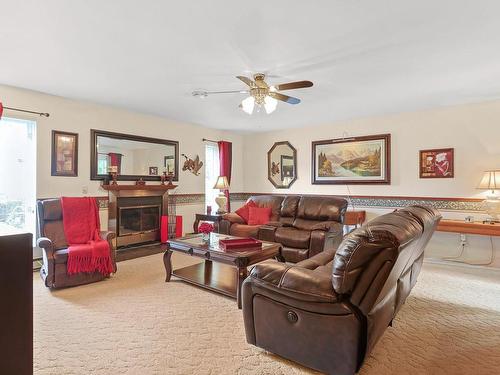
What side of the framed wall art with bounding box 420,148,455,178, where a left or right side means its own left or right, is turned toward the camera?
front

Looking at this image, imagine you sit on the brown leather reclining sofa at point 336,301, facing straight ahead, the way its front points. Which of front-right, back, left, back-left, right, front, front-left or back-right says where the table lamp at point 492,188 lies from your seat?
right

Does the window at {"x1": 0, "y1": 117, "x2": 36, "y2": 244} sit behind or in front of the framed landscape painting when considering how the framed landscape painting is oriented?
in front

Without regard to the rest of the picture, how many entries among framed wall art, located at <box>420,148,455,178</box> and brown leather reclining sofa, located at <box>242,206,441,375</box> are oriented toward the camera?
1

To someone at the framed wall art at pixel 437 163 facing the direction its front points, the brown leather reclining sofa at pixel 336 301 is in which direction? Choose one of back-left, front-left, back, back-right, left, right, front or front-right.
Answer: front

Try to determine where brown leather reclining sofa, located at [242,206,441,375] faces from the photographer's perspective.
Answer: facing away from the viewer and to the left of the viewer

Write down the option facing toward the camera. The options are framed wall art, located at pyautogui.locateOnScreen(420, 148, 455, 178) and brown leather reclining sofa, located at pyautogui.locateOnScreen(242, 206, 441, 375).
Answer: the framed wall art

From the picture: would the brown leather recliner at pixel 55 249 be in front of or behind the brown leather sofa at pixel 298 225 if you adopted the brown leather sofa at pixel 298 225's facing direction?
in front

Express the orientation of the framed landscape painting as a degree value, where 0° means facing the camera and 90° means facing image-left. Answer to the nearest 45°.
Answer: approximately 45°

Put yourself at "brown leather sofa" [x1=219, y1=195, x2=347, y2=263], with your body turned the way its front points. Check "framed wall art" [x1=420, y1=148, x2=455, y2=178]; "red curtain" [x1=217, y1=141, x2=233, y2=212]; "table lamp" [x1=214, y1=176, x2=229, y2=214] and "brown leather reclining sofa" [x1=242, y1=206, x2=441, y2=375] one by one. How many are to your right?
2

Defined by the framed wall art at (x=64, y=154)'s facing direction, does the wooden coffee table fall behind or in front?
in front

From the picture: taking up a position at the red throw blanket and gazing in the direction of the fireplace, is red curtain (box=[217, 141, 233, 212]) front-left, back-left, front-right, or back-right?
front-right

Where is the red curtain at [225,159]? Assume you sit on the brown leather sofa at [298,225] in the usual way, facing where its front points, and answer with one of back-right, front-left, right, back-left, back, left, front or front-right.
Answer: right

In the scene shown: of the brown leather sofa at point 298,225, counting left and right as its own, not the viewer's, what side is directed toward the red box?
front

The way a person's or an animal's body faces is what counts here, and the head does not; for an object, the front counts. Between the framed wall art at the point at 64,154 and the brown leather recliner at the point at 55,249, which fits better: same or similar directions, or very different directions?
same or similar directions

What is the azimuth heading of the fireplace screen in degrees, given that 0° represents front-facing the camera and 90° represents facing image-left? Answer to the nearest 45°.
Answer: approximately 315°

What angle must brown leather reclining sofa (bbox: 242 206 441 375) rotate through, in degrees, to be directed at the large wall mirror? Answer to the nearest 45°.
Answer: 0° — it already faces it

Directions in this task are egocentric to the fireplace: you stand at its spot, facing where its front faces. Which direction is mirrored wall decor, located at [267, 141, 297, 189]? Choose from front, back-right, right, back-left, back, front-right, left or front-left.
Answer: front-left

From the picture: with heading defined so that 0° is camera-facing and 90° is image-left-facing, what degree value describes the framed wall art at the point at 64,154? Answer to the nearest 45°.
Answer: approximately 315°
